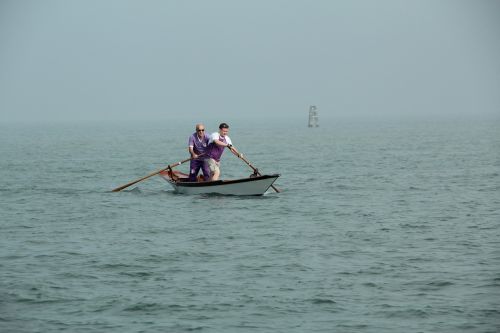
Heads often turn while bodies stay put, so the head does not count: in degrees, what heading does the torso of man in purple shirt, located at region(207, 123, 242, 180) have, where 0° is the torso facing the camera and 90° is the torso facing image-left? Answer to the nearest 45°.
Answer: approximately 315°

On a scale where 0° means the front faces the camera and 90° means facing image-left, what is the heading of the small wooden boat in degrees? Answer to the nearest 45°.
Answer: approximately 270°

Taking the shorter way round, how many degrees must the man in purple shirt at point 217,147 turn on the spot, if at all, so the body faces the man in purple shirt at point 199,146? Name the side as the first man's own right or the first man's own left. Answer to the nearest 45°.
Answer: approximately 180°
